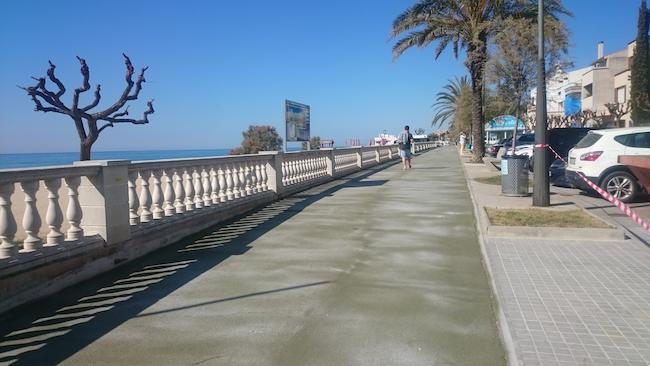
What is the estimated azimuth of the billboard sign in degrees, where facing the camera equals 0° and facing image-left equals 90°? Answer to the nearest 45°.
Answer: approximately 315°

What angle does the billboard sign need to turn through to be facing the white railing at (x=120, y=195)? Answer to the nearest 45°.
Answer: approximately 45° to its right

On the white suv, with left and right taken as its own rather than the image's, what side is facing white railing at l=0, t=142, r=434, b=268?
back

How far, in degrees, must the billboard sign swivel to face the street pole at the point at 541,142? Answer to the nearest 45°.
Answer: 0° — it already faces it

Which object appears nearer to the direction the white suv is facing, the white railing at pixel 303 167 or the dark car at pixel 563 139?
the dark car

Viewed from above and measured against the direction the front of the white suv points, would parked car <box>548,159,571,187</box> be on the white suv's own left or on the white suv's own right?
on the white suv's own left

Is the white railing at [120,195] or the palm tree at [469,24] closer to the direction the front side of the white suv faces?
the palm tree

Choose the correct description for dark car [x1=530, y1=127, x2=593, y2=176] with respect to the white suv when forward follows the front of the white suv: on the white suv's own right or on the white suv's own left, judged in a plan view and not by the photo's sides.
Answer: on the white suv's own left

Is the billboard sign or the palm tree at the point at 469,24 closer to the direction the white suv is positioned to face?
the palm tree

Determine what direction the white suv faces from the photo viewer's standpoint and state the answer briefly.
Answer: facing away from the viewer and to the right of the viewer

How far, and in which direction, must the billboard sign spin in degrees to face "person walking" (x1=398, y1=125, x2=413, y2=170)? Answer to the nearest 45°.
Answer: approximately 90° to its left
